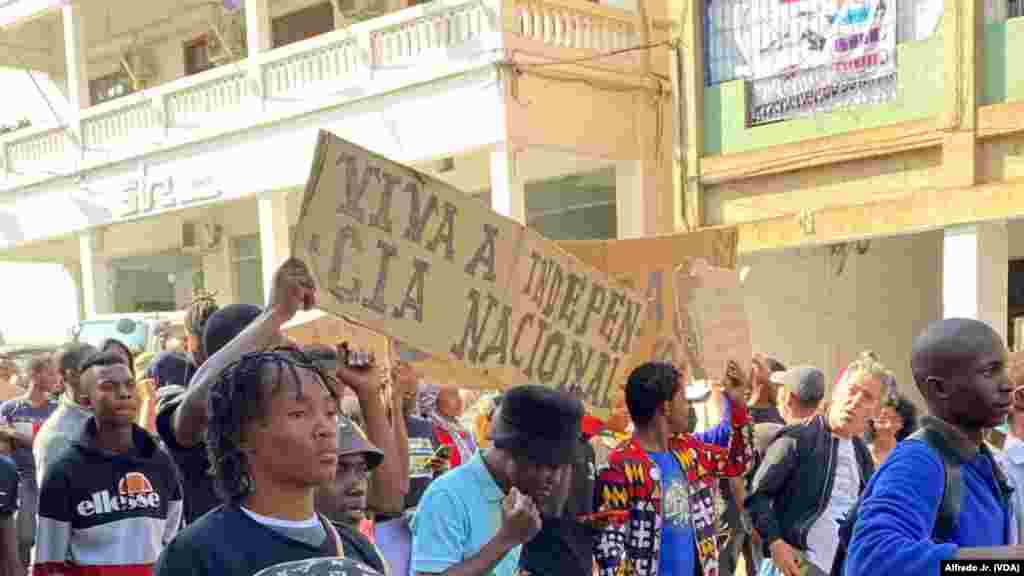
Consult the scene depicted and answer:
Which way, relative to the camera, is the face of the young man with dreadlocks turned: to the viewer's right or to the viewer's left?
to the viewer's right

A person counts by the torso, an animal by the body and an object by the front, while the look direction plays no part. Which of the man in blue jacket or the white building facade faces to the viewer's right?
the man in blue jacket

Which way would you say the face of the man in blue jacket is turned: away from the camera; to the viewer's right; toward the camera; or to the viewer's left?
to the viewer's right

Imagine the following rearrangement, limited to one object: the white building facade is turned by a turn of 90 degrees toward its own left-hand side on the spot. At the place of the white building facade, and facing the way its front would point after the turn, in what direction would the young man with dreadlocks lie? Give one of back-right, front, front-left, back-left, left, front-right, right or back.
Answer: front-right

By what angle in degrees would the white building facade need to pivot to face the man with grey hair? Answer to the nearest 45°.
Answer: approximately 45° to its left

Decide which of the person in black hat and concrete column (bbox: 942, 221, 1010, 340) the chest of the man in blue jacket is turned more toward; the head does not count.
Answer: the concrete column

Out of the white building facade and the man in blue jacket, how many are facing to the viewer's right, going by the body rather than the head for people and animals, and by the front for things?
1

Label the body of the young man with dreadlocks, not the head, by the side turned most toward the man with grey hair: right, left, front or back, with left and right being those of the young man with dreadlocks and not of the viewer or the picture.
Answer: left

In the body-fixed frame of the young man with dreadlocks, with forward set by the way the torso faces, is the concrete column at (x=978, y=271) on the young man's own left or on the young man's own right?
on the young man's own left

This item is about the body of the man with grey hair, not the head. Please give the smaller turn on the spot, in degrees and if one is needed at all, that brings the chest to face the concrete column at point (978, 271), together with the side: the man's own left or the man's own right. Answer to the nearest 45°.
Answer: approximately 135° to the man's own left

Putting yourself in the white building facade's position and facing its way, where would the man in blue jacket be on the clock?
The man in blue jacket is roughly at 10 o'clock from the white building facade.

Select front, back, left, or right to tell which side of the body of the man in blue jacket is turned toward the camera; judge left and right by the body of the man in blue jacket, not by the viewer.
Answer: right

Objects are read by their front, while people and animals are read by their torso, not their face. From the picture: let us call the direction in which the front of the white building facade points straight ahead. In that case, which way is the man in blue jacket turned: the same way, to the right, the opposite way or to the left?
to the left

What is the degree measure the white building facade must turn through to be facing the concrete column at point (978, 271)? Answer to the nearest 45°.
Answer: approximately 90° to its left
